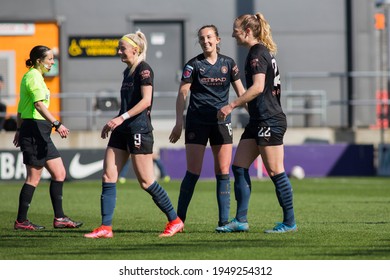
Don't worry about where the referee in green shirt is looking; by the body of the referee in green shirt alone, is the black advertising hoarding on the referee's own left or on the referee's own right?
on the referee's own left

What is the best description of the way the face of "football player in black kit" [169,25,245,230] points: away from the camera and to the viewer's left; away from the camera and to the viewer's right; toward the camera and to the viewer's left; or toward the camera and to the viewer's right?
toward the camera and to the viewer's left

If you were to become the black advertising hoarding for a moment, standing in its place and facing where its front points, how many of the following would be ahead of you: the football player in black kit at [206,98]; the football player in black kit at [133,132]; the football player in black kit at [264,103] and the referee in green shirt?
4

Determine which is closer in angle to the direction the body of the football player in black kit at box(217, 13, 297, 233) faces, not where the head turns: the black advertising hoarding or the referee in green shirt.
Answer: the referee in green shirt

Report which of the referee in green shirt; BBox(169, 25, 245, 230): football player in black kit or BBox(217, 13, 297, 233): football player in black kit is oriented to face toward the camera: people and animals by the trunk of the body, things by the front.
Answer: BBox(169, 25, 245, 230): football player in black kit

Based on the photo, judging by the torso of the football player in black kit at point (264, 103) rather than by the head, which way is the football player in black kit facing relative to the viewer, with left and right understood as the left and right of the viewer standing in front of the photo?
facing to the left of the viewer

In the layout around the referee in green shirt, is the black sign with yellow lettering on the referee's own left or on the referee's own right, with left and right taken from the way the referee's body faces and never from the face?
on the referee's own left

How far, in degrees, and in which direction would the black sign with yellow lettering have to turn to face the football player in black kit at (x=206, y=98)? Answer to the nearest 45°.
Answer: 0° — it already faces them
